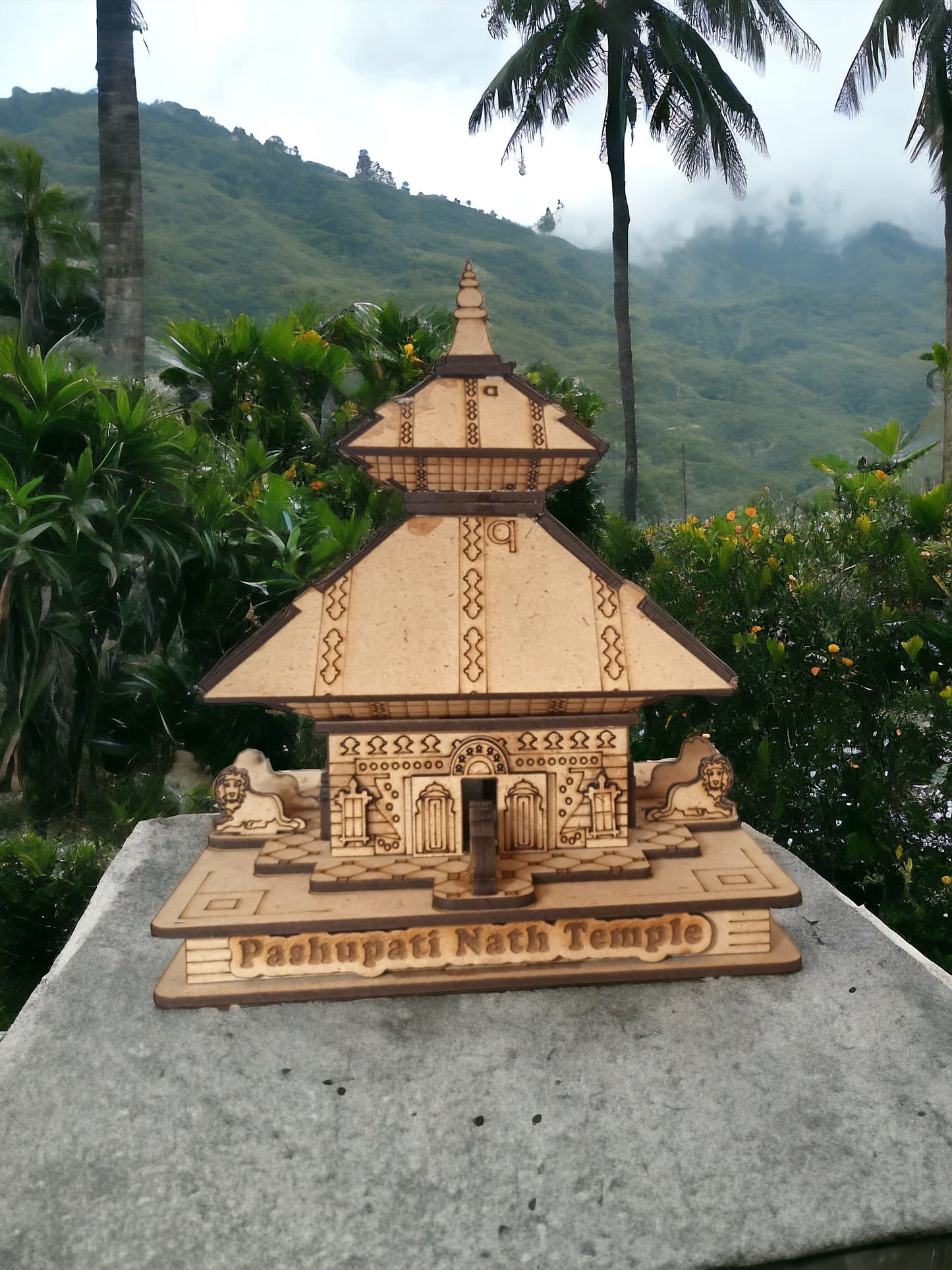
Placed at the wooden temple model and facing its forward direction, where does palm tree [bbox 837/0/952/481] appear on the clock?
The palm tree is roughly at 7 o'clock from the wooden temple model.

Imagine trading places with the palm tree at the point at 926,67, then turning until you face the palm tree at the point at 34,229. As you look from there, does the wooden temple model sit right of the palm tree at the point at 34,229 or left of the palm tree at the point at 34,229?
left

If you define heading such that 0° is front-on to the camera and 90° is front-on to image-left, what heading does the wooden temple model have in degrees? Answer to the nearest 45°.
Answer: approximately 0°

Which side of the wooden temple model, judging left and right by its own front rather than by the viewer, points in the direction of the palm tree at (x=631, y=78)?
back

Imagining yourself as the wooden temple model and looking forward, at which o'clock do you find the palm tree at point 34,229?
The palm tree is roughly at 5 o'clock from the wooden temple model.

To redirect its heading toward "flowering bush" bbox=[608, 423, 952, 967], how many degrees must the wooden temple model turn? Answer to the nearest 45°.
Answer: approximately 135° to its left
